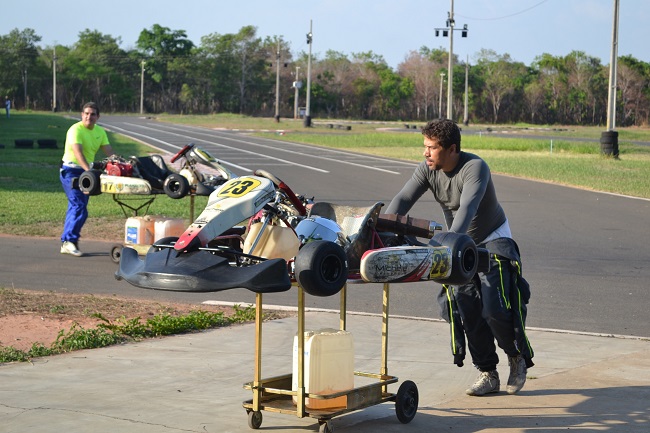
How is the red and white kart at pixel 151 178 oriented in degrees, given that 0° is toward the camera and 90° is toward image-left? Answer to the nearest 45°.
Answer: approximately 315°

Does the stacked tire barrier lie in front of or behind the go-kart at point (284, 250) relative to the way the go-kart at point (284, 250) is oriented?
behind

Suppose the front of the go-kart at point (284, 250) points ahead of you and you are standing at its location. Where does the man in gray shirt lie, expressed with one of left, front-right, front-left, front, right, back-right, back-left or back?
back

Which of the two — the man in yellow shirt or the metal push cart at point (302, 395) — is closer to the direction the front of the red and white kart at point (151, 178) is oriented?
the metal push cart

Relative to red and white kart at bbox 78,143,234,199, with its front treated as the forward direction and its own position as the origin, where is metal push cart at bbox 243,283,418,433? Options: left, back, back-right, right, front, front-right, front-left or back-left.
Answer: front-right

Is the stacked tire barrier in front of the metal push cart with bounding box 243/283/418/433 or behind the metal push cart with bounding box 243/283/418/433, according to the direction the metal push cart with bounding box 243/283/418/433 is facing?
behind

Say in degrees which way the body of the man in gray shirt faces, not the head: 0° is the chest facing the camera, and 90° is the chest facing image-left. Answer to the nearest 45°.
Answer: approximately 45°
